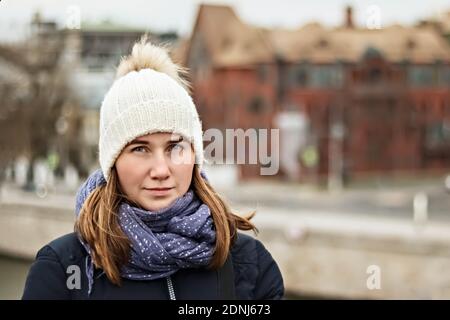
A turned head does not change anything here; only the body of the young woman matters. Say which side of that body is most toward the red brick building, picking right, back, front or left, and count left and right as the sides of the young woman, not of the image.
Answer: back

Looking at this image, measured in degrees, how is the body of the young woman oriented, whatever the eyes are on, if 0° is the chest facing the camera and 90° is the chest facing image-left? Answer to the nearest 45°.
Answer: approximately 0°

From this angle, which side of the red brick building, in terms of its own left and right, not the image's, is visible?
front

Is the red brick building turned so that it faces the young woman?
yes

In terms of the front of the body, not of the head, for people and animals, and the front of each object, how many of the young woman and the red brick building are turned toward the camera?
2
